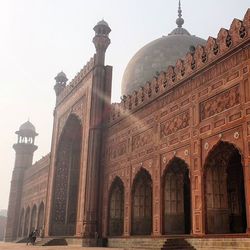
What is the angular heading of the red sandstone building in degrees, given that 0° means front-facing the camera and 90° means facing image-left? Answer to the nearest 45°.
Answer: approximately 45°
